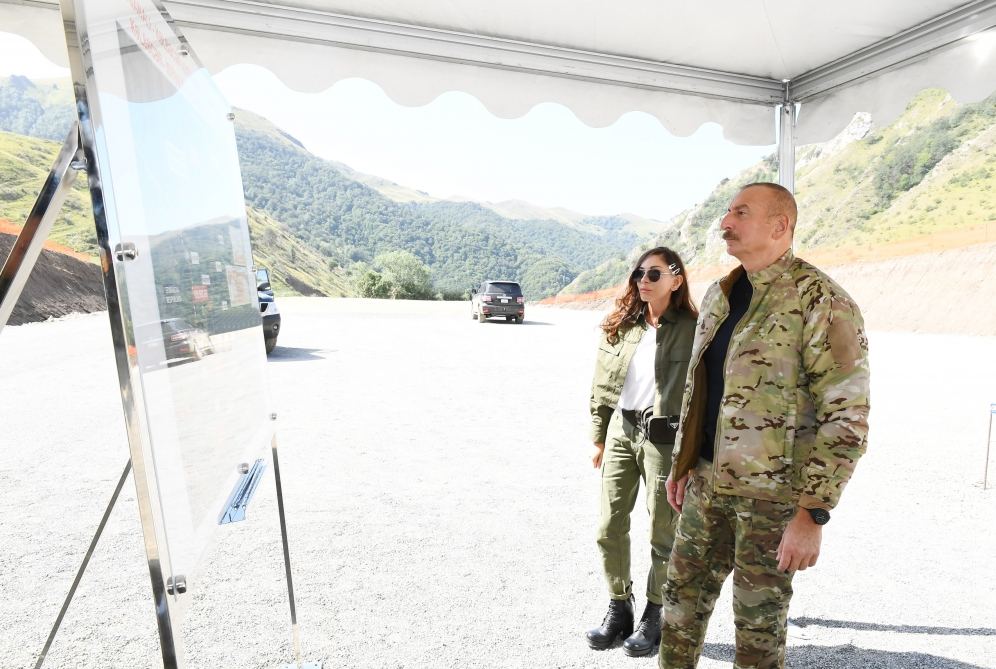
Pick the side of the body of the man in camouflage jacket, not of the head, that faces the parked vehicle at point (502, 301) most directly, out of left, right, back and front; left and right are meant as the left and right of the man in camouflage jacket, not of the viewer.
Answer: right

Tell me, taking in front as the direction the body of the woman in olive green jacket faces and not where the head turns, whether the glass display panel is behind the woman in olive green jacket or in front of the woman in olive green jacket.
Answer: in front

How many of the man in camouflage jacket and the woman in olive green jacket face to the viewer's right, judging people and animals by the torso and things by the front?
0

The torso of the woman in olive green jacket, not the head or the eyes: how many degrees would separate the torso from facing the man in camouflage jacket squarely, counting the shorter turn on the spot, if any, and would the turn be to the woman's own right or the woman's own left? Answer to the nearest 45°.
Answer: approximately 90° to the woman's own left

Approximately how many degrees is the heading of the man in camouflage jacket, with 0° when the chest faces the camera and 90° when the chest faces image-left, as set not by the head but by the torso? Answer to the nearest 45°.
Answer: approximately 45°

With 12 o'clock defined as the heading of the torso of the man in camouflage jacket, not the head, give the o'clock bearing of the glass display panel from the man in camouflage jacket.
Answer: The glass display panel is roughly at 12 o'clock from the man in camouflage jacket.

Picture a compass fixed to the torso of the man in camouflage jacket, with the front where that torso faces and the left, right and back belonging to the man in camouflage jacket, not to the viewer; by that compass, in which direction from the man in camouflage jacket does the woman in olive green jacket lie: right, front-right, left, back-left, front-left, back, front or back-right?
right

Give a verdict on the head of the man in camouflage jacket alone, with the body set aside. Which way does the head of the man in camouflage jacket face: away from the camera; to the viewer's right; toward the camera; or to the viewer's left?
to the viewer's left

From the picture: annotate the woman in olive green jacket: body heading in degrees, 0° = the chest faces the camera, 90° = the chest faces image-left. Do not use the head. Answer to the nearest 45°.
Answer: approximately 45°
